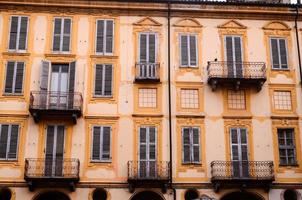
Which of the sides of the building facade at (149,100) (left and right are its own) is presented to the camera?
front
